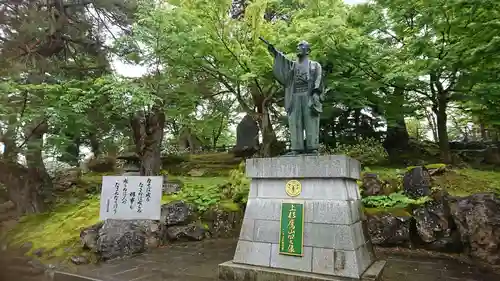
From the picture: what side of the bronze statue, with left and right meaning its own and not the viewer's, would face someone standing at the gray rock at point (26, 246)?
right

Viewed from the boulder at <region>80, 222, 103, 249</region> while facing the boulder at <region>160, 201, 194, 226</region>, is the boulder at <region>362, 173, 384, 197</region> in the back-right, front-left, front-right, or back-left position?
front-right

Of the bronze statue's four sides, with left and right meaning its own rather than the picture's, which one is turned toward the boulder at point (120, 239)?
right

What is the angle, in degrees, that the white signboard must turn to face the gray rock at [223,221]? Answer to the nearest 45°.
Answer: approximately 90° to its left

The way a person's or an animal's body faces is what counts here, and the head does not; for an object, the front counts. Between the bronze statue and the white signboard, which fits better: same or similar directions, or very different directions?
same or similar directions

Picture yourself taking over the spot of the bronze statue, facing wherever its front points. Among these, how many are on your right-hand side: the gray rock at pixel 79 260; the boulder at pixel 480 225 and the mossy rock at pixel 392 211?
1

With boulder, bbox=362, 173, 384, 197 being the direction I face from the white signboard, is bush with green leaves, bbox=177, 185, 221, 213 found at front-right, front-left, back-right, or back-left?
front-left

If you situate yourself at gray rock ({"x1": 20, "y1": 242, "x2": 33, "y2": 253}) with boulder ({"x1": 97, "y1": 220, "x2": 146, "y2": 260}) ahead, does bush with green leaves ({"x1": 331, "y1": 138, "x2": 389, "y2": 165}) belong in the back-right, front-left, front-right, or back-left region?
front-left

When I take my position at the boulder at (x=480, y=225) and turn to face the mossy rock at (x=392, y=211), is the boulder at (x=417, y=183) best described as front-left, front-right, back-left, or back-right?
front-right

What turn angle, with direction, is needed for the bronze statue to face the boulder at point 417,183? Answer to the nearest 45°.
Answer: approximately 135° to its left

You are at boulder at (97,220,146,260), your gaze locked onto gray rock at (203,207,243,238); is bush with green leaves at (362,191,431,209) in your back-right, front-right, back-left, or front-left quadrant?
front-right

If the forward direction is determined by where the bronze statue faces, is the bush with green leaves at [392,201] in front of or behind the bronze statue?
behind

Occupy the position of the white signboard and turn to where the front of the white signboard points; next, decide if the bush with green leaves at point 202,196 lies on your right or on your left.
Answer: on your left

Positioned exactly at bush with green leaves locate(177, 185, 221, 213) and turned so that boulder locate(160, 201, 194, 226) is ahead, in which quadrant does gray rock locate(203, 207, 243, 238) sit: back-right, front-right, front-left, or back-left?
front-left

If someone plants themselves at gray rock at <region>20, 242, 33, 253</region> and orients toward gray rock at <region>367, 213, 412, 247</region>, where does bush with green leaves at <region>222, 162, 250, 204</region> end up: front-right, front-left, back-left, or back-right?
front-left

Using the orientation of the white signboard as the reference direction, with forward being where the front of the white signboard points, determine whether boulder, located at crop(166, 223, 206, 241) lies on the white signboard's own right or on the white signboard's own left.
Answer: on the white signboard's own left

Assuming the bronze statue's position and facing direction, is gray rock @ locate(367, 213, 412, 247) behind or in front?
behind

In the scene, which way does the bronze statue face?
toward the camera

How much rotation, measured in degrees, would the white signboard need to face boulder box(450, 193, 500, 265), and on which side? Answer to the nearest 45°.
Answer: approximately 45° to its left

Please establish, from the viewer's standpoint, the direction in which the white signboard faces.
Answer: facing the viewer

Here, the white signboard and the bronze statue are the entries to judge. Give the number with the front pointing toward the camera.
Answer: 2
